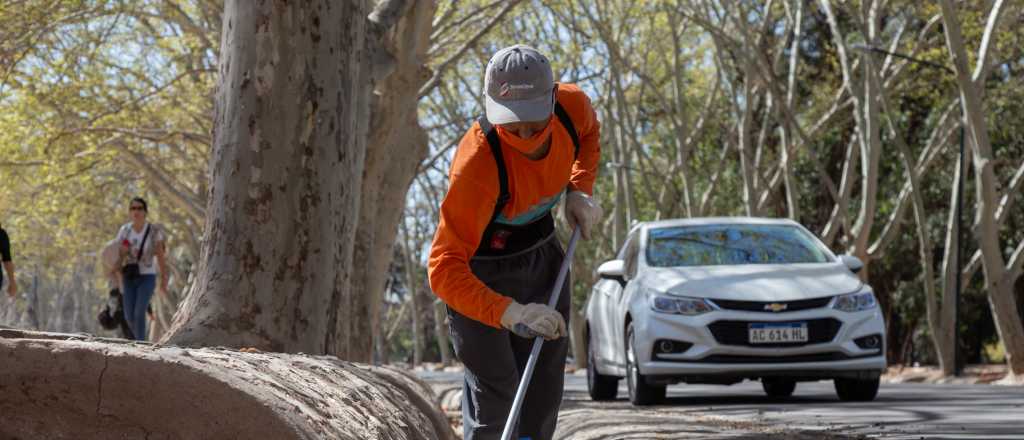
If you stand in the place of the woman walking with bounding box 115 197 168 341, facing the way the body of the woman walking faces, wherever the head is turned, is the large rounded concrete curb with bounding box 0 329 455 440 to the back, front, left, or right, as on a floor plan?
front

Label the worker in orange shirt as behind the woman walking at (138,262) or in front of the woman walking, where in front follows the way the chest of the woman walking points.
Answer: in front

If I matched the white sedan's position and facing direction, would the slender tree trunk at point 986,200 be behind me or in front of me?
behind

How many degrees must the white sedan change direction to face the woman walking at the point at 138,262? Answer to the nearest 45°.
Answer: approximately 90° to its right

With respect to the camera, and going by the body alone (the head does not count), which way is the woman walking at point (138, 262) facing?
toward the camera

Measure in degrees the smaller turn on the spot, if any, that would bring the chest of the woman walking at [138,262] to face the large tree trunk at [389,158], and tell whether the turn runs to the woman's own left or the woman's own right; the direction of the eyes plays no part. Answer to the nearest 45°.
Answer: approximately 90° to the woman's own left

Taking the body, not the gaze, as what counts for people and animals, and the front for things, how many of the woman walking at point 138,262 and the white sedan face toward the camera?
2

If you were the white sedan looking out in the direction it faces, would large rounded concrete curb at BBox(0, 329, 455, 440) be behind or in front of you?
in front

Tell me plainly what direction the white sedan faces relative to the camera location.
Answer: facing the viewer

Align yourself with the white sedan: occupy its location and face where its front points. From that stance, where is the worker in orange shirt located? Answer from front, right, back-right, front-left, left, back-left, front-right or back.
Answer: front
